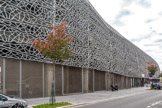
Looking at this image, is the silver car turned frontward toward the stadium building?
no
